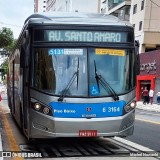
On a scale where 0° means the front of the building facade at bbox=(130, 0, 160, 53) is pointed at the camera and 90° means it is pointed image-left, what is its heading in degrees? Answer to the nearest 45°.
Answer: approximately 45°

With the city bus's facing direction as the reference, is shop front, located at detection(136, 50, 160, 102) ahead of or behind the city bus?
behind

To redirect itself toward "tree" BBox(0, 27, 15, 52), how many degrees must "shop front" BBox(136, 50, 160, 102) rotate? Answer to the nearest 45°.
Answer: approximately 45° to its right
